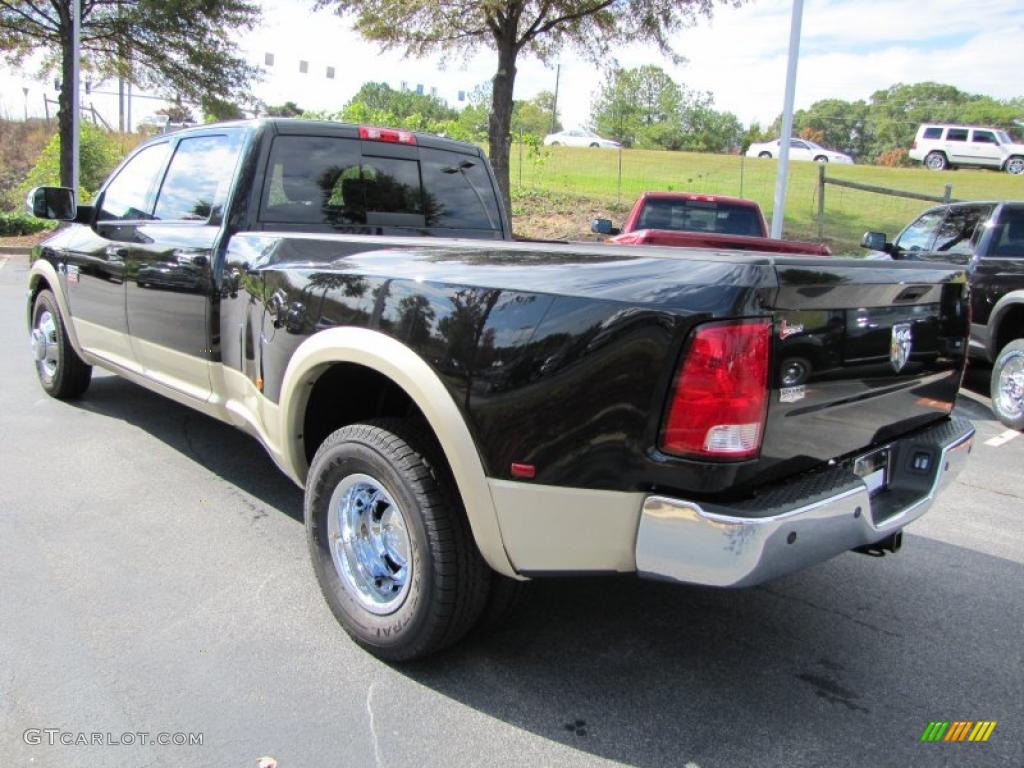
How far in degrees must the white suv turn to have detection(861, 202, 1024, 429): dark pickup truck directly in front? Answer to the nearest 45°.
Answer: approximately 90° to its right

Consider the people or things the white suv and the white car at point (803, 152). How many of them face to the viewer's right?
2

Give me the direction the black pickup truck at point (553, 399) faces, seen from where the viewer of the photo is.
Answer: facing away from the viewer and to the left of the viewer

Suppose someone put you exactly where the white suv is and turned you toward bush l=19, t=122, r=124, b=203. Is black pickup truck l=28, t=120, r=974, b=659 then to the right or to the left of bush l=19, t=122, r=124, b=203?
left

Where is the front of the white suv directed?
to the viewer's right

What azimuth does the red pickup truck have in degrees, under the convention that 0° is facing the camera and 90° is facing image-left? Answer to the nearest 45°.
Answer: approximately 135°

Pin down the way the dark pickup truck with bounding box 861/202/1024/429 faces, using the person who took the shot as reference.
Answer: facing away from the viewer and to the left of the viewer

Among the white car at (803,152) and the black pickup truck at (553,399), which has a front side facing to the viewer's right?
the white car

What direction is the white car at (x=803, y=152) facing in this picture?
to the viewer's right

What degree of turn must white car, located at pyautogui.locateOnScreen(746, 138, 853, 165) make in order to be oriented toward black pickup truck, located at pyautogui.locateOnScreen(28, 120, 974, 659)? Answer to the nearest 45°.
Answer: approximately 90° to its right

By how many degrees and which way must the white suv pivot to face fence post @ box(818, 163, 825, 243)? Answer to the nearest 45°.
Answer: approximately 90° to its right

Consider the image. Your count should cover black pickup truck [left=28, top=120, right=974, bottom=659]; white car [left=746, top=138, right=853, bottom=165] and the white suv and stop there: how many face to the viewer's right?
2
